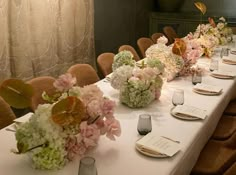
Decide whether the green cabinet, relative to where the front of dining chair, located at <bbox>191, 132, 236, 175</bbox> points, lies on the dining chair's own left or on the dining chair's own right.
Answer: on the dining chair's own right

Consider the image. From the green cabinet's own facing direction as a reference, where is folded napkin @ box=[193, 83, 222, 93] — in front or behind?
in front

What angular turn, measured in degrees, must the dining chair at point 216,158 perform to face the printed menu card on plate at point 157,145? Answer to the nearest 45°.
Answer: approximately 45° to its left

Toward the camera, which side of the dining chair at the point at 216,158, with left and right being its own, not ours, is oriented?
left

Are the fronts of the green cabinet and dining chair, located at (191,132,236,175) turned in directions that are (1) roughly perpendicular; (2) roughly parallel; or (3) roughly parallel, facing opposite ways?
roughly perpendicular

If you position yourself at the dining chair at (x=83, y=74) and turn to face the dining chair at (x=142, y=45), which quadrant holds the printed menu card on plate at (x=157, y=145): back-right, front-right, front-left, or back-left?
back-right

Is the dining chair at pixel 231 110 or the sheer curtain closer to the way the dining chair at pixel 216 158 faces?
the sheer curtain

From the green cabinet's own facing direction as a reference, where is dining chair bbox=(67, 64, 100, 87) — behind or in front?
in front

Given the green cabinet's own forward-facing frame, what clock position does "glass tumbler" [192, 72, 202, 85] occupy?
The glass tumbler is roughly at 12 o'clock from the green cabinet.

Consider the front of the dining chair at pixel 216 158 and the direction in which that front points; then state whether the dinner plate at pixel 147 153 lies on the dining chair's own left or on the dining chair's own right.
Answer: on the dining chair's own left

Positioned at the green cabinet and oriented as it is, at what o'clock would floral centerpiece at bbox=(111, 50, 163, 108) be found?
The floral centerpiece is roughly at 12 o'clock from the green cabinet.

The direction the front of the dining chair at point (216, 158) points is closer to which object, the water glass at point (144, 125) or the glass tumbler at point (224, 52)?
the water glass

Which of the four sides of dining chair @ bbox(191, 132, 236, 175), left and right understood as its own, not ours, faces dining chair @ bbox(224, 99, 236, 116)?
right
